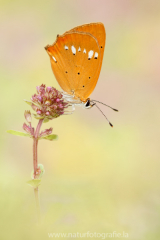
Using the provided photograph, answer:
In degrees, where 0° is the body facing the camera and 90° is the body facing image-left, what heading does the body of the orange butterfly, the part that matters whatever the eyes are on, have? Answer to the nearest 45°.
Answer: approximately 270°
